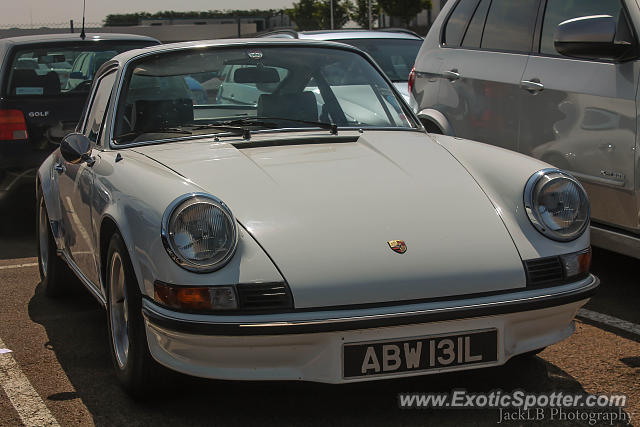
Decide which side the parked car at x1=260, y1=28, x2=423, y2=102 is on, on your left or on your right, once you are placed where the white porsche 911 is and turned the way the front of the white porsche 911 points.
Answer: on your left

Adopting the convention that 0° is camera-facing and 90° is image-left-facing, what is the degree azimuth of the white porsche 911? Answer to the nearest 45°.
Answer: approximately 315°

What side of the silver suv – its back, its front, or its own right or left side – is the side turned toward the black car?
back

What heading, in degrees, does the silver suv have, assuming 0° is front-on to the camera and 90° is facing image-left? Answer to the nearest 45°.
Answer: approximately 315°

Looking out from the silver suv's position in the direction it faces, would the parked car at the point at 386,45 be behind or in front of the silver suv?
behind

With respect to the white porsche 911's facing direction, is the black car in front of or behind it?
behind

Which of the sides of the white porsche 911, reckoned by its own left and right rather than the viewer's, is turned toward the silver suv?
left
